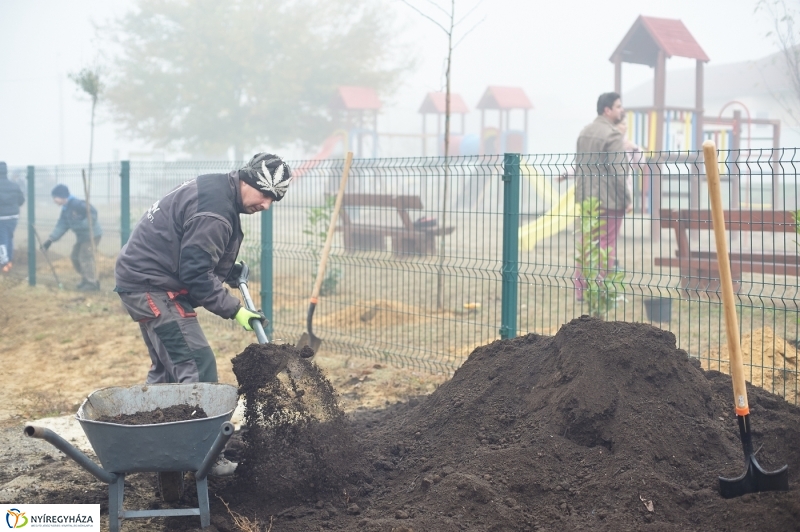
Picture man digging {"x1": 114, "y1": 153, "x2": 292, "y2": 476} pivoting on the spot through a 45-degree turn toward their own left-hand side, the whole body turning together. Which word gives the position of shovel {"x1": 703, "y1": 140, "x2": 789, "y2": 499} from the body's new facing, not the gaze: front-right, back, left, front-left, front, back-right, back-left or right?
right

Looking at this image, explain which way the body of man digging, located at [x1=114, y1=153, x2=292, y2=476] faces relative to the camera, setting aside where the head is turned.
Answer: to the viewer's right

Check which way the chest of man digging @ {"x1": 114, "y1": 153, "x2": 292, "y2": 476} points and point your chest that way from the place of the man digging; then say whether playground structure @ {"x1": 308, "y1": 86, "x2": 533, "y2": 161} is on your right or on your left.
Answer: on your left

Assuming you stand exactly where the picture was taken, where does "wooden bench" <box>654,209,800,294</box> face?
facing the viewer

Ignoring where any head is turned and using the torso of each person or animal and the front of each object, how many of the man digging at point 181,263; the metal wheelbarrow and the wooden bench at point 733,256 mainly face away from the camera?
1

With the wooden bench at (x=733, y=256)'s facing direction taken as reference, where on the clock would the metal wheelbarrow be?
The metal wheelbarrow is roughly at 1 o'clock from the wooden bench.

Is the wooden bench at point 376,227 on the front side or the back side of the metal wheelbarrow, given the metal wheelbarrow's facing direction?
on the front side

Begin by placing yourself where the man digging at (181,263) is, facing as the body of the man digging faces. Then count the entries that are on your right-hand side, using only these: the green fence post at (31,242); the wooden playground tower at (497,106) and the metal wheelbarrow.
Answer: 1
